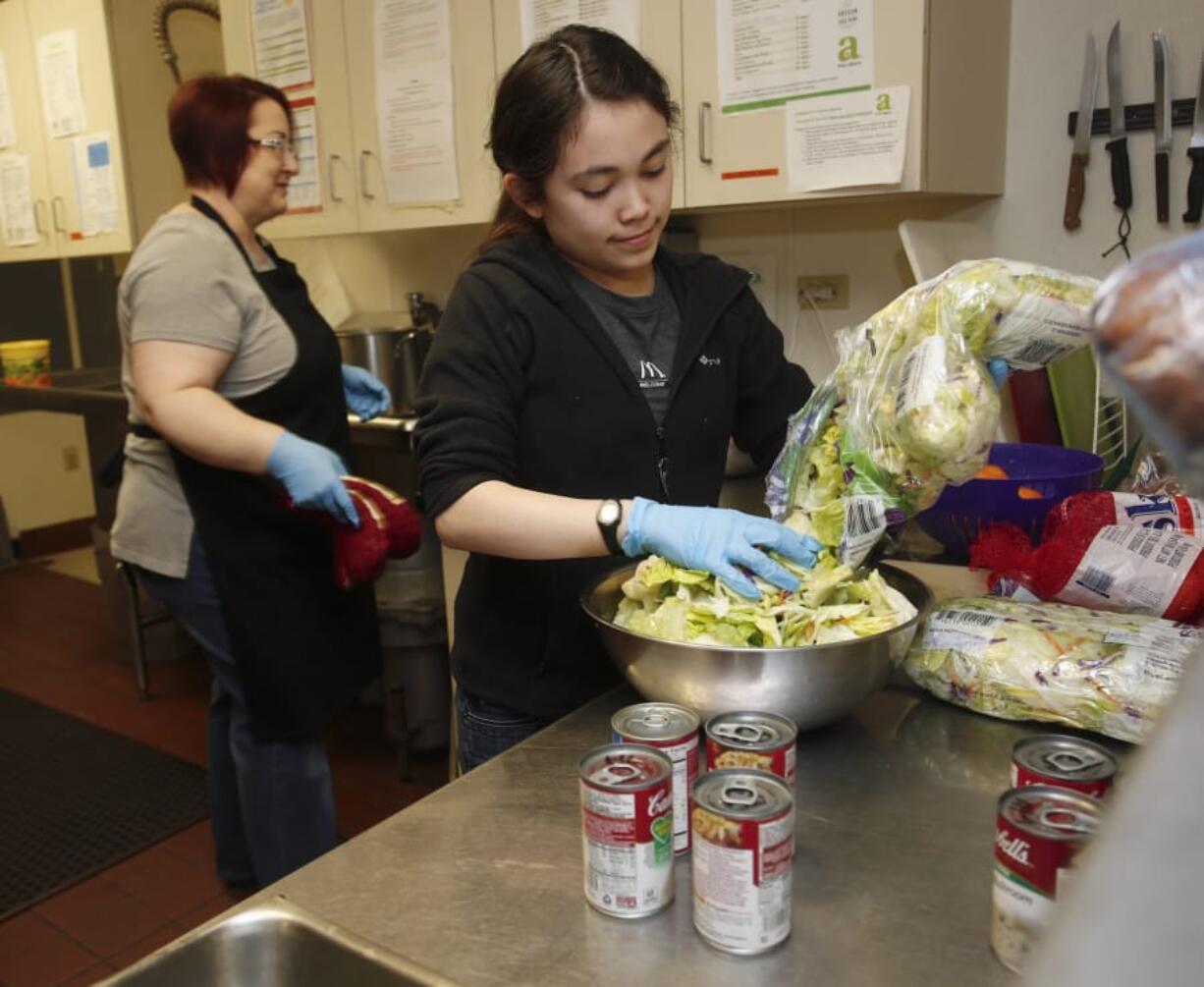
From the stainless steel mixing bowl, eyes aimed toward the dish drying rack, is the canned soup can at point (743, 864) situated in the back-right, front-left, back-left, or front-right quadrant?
back-right

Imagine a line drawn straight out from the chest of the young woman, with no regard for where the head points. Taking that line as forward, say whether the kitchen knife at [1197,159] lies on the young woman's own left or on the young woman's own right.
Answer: on the young woman's own left

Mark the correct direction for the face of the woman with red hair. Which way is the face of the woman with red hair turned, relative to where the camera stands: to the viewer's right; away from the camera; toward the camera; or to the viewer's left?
to the viewer's right

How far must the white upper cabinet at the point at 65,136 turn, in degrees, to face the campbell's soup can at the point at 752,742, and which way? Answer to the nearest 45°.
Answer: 0° — it already faces it

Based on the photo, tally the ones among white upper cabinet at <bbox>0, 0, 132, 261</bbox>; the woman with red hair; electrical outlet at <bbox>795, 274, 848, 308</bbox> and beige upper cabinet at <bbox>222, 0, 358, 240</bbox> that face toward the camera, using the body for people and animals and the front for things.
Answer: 3

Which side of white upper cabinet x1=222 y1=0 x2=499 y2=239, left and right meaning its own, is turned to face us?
front

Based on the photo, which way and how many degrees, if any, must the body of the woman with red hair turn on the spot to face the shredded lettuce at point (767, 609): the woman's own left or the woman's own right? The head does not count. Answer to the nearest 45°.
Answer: approximately 90° to the woman's own right

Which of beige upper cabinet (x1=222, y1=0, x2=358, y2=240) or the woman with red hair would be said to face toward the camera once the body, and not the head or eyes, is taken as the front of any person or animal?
the beige upper cabinet

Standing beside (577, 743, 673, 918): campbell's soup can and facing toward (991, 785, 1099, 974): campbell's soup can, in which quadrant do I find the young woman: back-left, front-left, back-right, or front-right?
back-left

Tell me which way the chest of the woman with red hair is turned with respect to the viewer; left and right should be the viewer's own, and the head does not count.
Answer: facing to the right of the viewer

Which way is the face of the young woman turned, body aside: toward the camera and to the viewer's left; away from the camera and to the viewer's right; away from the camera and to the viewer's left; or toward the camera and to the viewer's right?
toward the camera and to the viewer's right

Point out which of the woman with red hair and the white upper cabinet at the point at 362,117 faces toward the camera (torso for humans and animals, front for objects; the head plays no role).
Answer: the white upper cabinet

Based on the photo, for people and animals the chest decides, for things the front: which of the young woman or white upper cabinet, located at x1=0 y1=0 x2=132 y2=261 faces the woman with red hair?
the white upper cabinet

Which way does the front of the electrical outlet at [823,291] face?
toward the camera

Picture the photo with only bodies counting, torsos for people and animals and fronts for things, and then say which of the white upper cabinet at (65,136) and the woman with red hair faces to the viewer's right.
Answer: the woman with red hair

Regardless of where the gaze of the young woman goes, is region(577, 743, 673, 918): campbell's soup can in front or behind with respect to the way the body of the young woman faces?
in front

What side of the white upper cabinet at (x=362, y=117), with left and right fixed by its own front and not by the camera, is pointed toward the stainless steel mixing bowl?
front

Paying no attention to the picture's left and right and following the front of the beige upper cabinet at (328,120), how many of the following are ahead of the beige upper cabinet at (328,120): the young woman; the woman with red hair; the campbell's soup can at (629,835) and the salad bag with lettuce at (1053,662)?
4
